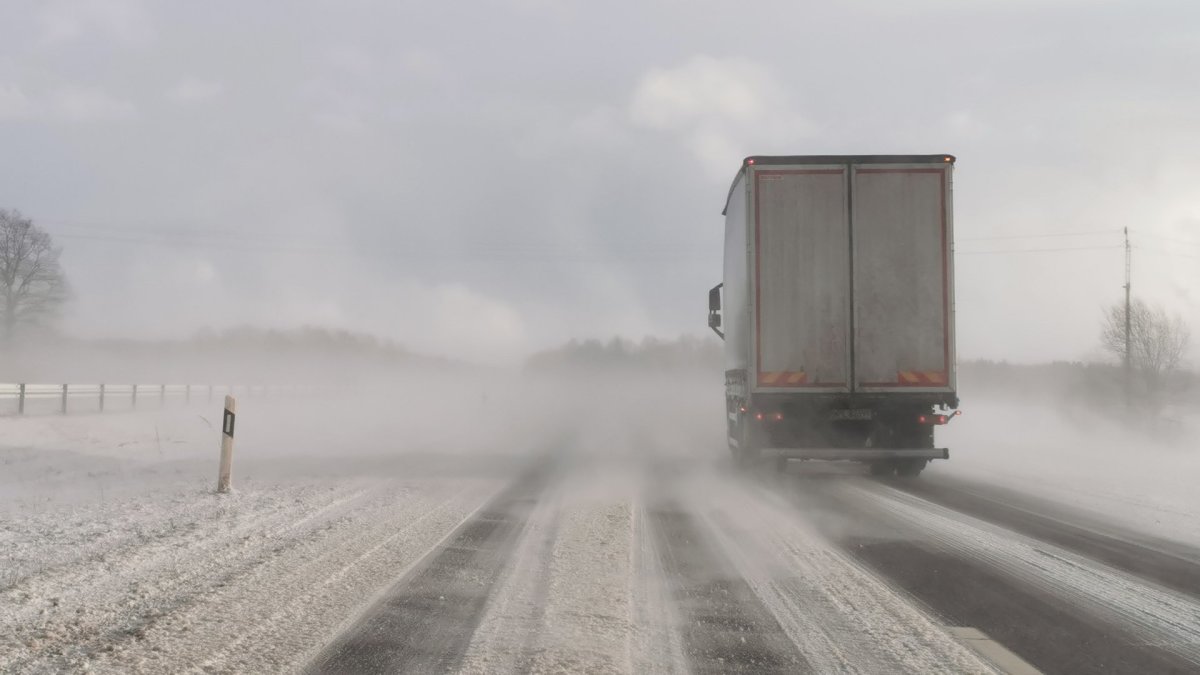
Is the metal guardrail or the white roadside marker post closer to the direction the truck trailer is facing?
the metal guardrail

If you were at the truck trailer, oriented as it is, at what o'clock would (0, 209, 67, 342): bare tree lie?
The bare tree is roughly at 10 o'clock from the truck trailer.

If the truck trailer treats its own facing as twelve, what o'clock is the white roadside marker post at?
The white roadside marker post is roughly at 8 o'clock from the truck trailer.

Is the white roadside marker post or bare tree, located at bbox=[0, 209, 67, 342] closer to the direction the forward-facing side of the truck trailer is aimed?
the bare tree

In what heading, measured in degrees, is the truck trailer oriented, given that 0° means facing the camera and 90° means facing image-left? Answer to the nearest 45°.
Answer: approximately 180°

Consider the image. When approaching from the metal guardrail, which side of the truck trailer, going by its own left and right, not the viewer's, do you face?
left
